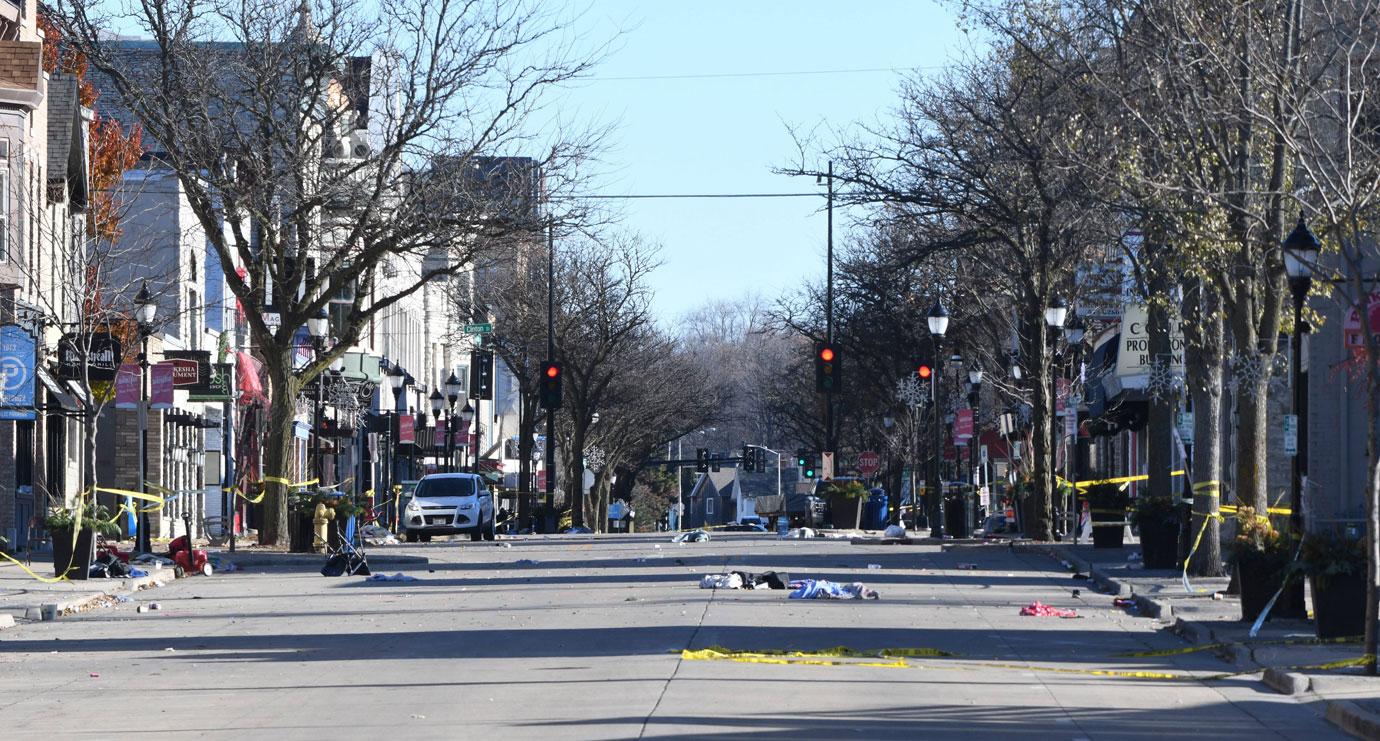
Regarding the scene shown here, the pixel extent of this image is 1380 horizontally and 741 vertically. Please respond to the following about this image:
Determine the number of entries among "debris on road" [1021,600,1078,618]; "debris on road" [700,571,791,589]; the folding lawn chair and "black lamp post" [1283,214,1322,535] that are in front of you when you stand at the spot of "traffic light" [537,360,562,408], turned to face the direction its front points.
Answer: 4

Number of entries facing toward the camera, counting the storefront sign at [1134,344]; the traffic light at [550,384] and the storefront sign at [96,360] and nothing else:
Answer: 3

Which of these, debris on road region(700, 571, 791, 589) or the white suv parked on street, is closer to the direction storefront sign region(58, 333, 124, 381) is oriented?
the debris on road

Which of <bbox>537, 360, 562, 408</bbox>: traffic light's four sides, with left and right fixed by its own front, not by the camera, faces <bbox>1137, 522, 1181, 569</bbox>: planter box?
front

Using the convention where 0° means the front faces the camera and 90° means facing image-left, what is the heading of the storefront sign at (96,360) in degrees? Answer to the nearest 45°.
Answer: approximately 0°

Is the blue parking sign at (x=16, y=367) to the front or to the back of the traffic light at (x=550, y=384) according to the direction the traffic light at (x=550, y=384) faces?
to the front

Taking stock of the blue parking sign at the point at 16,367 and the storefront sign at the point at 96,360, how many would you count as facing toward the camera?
2

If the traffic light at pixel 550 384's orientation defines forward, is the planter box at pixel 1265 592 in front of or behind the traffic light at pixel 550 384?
in front

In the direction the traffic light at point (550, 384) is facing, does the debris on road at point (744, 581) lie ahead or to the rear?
ahead
